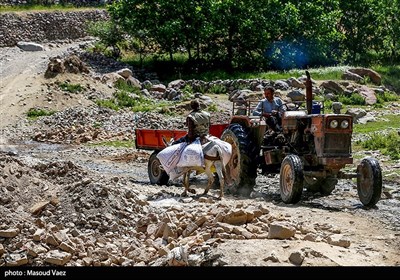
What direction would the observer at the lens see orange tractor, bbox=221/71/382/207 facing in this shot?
facing the viewer and to the right of the viewer
